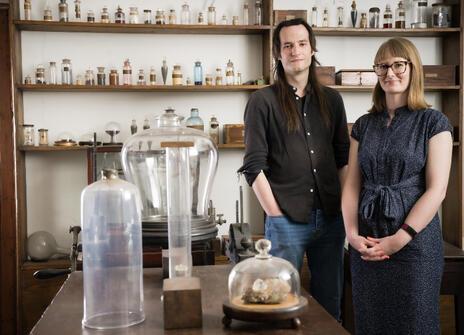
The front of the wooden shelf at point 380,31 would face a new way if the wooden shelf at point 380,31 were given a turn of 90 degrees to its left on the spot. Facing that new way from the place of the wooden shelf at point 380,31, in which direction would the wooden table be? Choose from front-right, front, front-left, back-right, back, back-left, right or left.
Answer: right

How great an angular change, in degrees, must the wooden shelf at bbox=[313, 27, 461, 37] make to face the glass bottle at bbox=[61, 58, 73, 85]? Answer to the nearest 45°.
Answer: approximately 90° to its right

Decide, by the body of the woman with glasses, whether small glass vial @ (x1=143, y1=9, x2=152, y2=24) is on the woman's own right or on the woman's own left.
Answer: on the woman's own right

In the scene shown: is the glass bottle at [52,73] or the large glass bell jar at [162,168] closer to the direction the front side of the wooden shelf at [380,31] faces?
the large glass bell jar

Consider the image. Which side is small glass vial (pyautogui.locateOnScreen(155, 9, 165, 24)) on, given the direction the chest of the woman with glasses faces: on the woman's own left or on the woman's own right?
on the woman's own right

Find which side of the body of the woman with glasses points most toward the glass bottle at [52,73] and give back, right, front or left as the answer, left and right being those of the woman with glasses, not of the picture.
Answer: right

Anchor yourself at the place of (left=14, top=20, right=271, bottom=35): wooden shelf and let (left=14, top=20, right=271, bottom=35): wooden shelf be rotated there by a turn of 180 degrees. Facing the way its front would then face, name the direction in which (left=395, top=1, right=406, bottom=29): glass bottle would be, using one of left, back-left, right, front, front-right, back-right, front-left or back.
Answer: right

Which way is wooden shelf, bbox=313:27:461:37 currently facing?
toward the camera

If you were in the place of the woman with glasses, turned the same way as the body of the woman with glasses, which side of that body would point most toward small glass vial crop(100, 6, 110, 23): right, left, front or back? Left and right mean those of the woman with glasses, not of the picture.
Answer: right

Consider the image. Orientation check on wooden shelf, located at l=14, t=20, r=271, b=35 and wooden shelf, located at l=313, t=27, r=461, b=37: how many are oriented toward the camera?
2

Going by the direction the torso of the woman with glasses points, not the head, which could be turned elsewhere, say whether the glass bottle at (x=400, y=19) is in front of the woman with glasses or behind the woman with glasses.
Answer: behind

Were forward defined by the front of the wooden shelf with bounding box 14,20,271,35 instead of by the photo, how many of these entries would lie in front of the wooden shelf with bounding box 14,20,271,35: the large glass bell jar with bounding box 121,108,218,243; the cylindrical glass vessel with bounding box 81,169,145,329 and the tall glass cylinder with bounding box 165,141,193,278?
3
